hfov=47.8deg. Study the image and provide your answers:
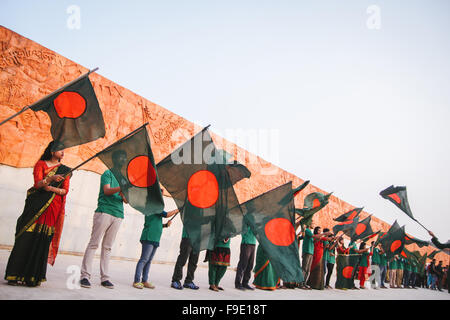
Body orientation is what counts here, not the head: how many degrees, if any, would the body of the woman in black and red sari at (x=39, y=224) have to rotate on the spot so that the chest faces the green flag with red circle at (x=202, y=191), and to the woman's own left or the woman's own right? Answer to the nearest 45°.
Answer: approximately 45° to the woman's own left

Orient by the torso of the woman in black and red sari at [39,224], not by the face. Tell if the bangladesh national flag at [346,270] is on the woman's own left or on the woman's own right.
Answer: on the woman's own left

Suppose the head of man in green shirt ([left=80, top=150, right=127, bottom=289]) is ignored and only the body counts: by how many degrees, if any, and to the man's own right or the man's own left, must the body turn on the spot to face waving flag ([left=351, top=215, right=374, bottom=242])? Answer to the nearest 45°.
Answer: approximately 90° to the man's own left

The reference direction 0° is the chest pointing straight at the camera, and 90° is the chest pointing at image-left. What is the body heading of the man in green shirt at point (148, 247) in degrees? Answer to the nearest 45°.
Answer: approximately 270°

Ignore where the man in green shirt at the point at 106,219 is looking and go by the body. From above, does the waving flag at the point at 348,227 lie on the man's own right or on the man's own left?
on the man's own left

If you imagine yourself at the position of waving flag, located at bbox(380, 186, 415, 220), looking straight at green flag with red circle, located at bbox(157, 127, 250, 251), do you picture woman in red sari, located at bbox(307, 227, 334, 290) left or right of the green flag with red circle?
right

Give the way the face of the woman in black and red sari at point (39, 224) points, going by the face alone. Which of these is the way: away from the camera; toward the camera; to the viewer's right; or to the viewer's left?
to the viewer's right
